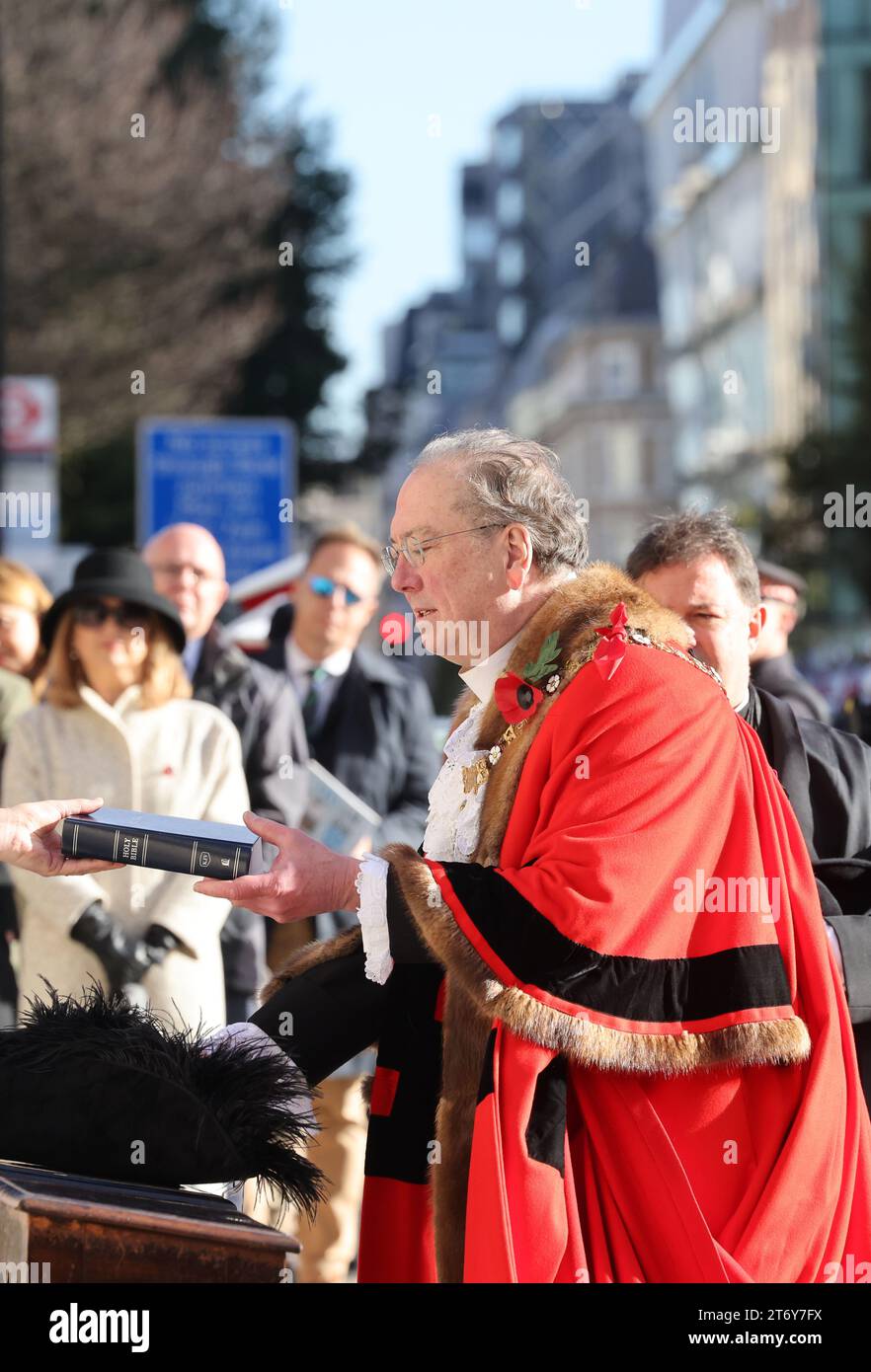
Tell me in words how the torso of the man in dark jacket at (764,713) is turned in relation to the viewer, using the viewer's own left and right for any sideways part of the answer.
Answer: facing the viewer and to the left of the viewer

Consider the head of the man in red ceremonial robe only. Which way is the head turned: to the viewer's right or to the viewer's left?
to the viewer's left

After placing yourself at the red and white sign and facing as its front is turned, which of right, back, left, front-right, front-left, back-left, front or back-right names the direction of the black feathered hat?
front

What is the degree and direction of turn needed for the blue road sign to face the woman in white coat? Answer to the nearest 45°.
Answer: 0° — it already faces them

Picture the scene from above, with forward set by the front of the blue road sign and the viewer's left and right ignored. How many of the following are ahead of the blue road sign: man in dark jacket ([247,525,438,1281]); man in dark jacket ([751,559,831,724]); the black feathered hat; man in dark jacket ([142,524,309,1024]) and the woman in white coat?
5

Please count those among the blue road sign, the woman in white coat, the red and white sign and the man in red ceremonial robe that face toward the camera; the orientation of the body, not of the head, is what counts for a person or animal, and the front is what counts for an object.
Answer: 3

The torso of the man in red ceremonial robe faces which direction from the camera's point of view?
to the viewer's left

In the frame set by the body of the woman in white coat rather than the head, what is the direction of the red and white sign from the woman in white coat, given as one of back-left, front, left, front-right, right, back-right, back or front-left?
back

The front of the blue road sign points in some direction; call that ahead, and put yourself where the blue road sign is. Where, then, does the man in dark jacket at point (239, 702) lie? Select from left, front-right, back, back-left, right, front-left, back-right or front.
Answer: front

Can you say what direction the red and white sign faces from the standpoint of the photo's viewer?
facing the viewer
